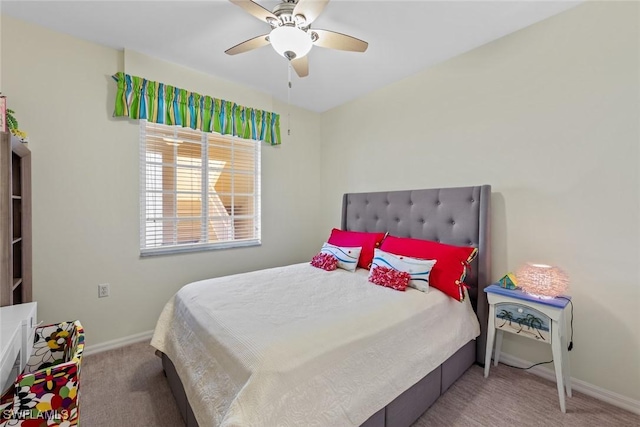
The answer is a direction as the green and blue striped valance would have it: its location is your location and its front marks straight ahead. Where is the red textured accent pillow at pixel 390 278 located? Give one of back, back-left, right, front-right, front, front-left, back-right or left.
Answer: front

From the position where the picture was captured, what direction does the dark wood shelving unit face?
facing to the right of the viewer

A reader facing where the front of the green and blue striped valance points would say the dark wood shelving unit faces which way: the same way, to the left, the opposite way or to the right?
to the left

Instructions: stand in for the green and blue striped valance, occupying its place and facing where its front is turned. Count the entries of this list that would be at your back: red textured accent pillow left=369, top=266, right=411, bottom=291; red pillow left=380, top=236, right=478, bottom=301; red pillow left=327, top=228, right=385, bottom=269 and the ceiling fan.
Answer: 0

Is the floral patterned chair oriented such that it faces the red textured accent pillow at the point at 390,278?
no

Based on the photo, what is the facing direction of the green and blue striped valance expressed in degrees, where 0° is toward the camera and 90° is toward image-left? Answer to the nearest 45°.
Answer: approximately 315°

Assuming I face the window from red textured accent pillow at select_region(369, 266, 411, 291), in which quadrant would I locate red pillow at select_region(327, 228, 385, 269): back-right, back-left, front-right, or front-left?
front-right
